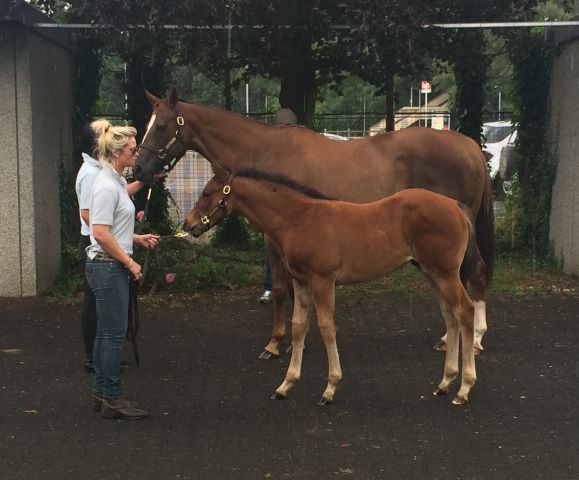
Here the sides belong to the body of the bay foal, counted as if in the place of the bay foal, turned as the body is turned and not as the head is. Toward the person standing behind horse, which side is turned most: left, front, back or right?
right

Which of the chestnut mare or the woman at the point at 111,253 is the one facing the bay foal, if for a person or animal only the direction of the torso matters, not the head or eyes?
the woman

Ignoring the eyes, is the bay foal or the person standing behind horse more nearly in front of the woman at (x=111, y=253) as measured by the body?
the bay foal

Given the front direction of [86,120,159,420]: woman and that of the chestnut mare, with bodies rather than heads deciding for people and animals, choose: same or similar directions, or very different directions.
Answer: very different directions

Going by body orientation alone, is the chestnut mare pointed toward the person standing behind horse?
no

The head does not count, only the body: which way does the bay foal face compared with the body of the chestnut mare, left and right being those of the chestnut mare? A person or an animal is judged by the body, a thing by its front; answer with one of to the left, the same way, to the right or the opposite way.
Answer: the same way

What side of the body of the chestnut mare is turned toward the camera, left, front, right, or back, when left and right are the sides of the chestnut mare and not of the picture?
left

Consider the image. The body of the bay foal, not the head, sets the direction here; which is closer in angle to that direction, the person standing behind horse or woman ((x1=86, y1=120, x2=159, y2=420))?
the woman

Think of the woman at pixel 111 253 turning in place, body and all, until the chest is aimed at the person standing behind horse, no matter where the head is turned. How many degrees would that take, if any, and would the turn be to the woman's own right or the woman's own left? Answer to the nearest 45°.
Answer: approximately 45° to the woman's own left

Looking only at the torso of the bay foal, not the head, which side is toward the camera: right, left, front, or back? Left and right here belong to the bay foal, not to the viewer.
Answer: left

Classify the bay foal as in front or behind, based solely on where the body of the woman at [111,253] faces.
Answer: in front

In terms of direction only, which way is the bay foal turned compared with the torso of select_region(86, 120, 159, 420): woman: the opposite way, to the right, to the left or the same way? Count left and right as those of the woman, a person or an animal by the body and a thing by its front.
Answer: the opposite way

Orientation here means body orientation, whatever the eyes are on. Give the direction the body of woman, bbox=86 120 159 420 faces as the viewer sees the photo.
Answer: to the viewer's right

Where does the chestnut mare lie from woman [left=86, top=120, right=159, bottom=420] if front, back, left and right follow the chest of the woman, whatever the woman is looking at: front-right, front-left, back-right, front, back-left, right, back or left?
front-left

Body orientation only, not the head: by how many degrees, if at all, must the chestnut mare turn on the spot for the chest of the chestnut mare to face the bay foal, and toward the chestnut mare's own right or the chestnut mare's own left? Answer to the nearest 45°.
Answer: approximately 90° to the chestnut mare's own left

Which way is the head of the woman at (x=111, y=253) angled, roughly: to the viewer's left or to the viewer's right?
to the viewer's right
